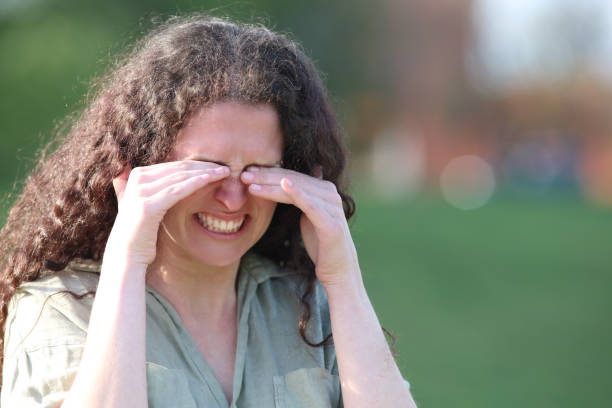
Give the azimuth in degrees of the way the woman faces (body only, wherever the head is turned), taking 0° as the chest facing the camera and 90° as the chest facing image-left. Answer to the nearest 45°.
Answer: approximately 315°
